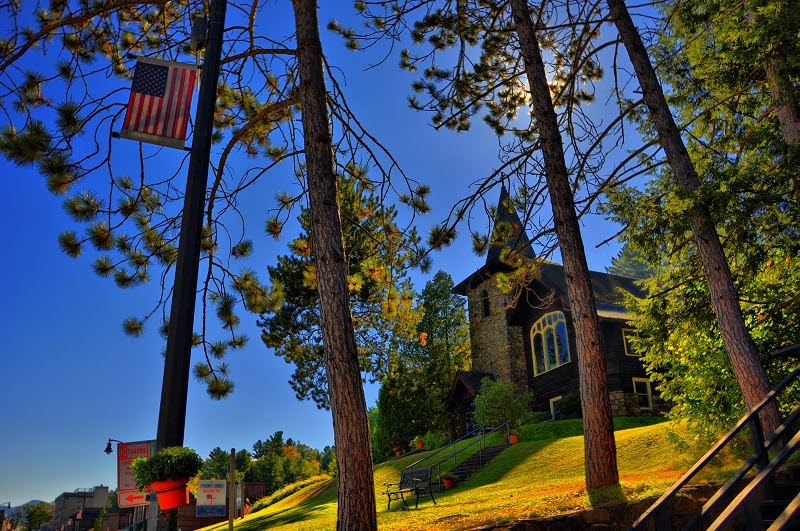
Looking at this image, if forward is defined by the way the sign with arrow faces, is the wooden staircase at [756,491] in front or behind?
in front

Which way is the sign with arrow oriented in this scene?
toward the camera

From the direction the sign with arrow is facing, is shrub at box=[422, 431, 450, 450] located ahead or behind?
behind

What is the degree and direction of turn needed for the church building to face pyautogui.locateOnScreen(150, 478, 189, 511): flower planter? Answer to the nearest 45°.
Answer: approximately 45° to its left

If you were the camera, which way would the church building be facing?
facing the viewer and to the left of the viewer

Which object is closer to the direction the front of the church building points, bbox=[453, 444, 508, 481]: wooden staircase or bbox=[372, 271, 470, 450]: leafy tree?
the wooden staircase

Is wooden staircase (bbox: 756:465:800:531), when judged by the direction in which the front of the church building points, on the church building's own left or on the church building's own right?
on the church building's own left

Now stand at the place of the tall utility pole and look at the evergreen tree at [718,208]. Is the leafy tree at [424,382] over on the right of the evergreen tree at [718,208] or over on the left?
left

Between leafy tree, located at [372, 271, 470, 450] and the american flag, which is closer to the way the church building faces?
the american flag

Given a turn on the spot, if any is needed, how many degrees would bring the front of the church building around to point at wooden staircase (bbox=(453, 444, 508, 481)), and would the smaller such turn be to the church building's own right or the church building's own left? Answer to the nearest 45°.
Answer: approximately 45° to the church building's own left

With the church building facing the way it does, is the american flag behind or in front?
in front

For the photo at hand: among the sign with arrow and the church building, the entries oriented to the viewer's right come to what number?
0
